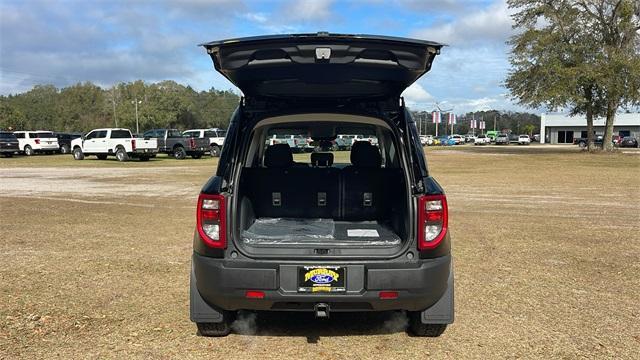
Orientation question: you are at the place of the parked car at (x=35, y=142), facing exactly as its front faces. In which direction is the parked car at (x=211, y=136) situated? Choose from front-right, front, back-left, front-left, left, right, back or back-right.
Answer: back

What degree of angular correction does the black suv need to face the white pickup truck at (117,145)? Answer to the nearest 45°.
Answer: approximately 45° to its left

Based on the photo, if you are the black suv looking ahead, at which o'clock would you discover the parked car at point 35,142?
The parked car is roughly at 11 o'clock from the black suv.

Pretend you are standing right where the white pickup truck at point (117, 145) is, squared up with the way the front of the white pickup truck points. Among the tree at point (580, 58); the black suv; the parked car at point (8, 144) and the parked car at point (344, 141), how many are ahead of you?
1

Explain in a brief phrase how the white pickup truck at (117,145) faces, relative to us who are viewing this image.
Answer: facing away from the viewer and to the left of the viewer

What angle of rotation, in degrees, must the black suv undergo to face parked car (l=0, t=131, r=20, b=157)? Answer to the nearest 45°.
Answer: approximately 45° to its left

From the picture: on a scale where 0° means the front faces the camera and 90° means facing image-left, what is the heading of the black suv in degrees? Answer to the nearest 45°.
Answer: approximately 180°

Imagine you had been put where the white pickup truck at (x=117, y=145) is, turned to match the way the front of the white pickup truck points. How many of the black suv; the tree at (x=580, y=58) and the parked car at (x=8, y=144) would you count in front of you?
1

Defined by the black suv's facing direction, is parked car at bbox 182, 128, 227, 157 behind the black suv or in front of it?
in front

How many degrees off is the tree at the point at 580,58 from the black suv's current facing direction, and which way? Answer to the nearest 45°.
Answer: approximately 45° to its right

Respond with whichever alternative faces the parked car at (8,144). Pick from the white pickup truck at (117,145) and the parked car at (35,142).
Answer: the white pickup truck

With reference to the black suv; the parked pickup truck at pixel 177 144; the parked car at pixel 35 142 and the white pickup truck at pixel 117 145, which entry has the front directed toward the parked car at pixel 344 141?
the black suv

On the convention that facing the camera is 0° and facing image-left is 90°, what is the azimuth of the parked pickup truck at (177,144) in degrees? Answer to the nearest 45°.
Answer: approximately 135°
